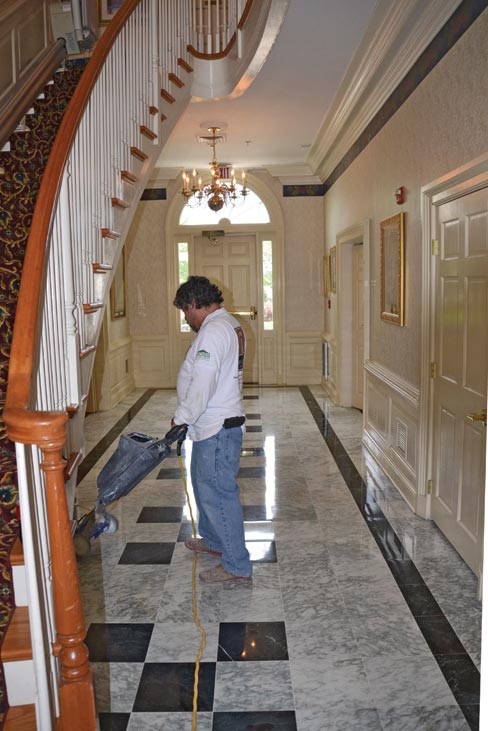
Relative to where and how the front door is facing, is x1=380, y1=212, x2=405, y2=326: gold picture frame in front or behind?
in front

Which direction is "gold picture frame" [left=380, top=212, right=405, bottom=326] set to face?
to the viewer's left

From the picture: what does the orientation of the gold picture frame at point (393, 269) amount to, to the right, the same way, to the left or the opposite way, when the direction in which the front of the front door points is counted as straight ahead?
to the right

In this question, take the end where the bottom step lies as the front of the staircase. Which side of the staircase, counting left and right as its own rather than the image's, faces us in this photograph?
front

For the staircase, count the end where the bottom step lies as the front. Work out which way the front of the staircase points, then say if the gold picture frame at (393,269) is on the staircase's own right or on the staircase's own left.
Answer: on the staircase's own left

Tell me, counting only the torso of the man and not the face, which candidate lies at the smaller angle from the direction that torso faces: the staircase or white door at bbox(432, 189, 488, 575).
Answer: the staircase

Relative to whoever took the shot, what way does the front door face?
facing the viewer

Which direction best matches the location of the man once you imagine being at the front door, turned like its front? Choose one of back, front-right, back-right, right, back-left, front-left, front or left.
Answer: front

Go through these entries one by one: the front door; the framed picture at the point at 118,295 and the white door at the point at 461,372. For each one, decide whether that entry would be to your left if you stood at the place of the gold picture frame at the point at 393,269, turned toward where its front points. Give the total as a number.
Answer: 1

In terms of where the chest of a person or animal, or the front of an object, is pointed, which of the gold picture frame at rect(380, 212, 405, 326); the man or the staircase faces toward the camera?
the staircase
